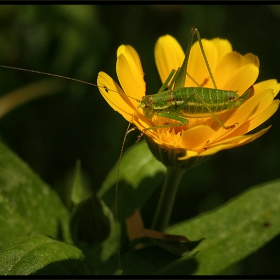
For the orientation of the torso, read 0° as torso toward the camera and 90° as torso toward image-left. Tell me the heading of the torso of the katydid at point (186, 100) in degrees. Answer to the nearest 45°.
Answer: approximately 90°

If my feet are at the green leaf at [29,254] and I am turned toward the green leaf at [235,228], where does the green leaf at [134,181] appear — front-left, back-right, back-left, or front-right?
front-left
